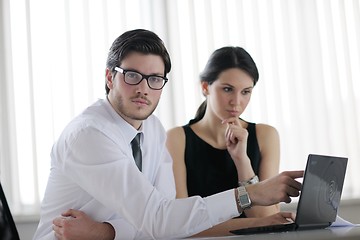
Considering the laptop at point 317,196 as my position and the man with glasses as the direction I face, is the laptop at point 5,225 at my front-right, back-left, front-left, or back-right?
front-left

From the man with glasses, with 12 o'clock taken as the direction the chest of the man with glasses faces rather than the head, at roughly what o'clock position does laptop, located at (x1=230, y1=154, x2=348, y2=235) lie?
The laptop is roughly at 11 o'clock from the man with glasses.

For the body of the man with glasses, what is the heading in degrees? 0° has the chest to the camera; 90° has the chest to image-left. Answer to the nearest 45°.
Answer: approximately 315°

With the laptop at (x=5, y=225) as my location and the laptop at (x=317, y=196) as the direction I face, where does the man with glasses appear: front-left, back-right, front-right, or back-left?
front-left

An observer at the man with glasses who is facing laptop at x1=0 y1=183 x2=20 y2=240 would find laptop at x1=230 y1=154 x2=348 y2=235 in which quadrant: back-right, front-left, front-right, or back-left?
back-left

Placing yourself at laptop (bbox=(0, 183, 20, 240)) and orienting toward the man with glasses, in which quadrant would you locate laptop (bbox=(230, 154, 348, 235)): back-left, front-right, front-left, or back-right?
front-right
